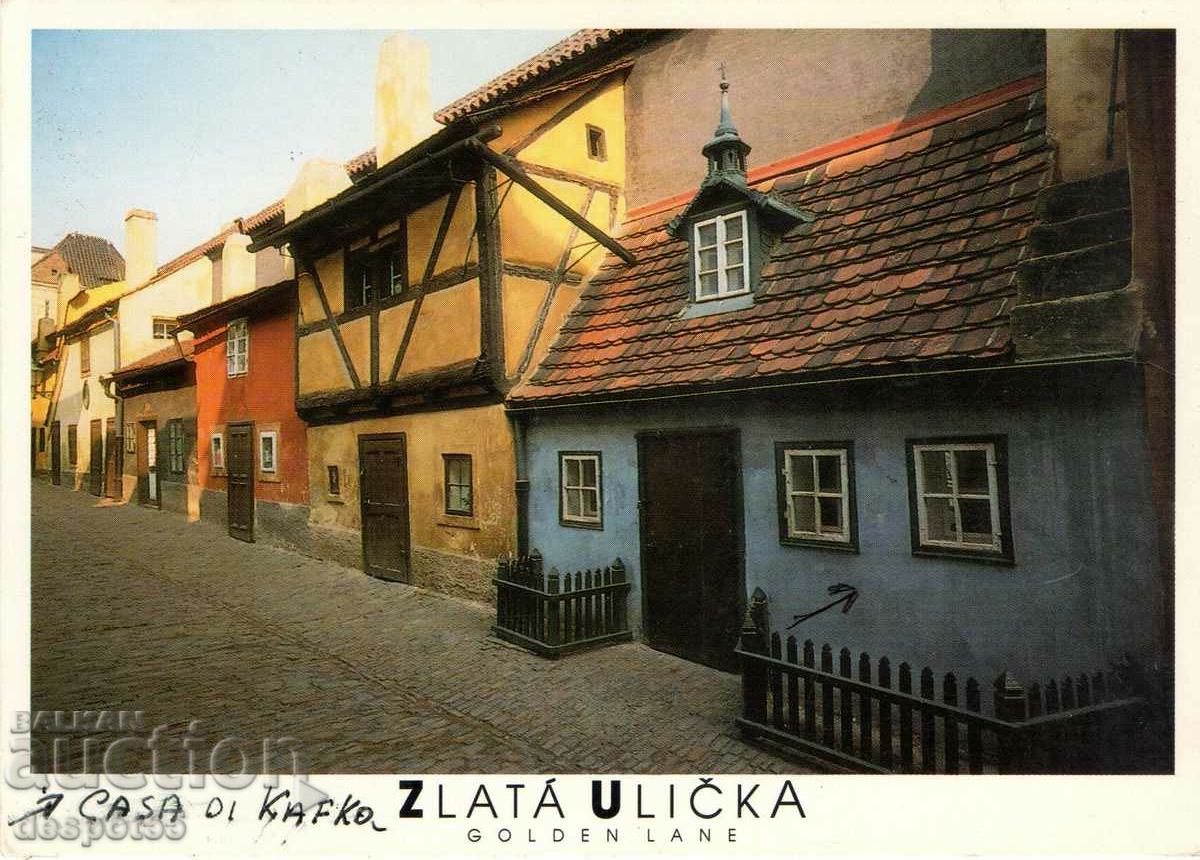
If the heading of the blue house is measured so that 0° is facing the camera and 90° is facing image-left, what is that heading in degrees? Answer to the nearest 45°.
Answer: approximately 45°

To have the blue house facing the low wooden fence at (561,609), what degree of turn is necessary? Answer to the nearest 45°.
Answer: approximately 45° to its right
